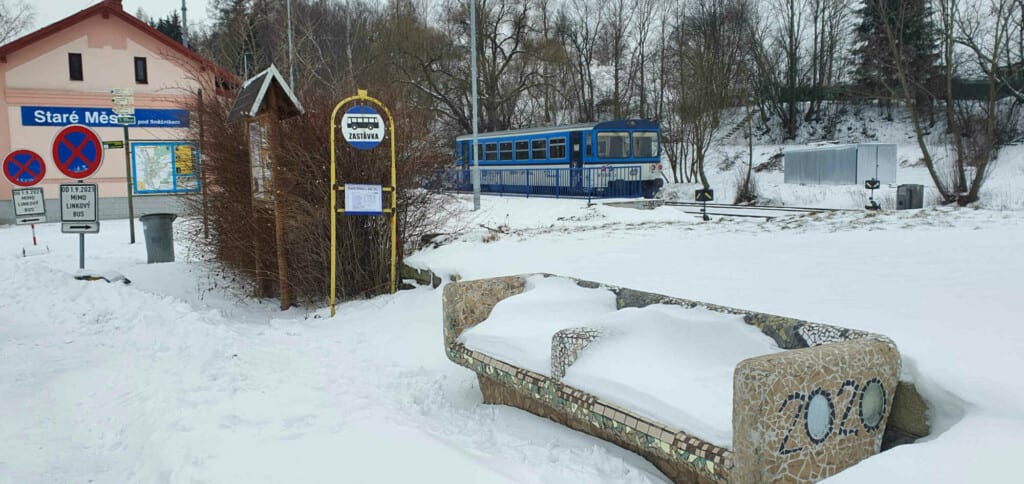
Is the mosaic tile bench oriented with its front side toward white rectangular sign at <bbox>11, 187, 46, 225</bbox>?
no

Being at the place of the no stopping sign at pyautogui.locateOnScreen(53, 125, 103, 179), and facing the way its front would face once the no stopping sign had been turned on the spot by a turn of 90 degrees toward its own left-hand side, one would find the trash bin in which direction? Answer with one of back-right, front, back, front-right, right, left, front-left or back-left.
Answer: front-left

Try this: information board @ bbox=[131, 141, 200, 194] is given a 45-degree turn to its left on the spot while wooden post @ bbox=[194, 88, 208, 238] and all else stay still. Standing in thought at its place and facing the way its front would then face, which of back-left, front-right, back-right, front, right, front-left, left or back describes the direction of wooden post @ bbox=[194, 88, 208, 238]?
front-left

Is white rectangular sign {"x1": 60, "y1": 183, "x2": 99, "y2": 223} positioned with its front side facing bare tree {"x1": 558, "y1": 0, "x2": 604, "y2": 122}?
no

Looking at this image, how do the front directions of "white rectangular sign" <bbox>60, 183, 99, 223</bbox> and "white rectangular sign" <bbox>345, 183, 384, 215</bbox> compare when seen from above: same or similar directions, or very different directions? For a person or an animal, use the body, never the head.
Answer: same or similar directions

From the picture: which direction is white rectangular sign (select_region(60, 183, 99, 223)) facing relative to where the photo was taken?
toward the camera

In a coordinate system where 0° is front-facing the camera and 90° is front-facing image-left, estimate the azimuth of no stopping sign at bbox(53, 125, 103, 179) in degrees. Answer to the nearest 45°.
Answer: approximately 0°

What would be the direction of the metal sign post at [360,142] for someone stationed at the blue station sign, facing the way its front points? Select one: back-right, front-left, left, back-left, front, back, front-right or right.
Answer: front

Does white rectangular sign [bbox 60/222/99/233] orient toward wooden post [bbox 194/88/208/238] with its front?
no

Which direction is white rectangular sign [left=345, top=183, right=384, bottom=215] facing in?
toward the camera

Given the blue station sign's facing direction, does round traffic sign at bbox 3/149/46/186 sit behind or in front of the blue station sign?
in front

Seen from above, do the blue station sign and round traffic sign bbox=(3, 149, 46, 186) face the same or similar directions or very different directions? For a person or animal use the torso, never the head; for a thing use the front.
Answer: same or similar directions

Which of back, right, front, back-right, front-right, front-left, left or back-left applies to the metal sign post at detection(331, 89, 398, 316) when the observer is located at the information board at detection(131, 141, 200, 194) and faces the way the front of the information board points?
front

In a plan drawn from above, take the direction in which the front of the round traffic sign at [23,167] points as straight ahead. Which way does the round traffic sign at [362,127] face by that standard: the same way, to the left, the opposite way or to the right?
the same way

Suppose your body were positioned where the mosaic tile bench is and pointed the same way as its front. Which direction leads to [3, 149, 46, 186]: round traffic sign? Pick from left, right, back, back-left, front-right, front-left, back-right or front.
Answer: right

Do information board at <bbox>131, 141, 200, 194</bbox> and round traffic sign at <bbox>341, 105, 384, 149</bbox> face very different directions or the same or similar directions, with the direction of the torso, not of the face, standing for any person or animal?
same or similar directions

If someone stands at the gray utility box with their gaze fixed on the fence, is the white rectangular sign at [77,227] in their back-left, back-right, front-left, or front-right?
front-left

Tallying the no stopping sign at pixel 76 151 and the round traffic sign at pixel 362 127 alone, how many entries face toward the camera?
2
